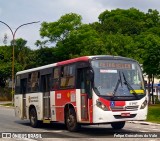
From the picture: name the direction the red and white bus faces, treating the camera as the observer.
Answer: facing the viewer and to the right of the viewer
